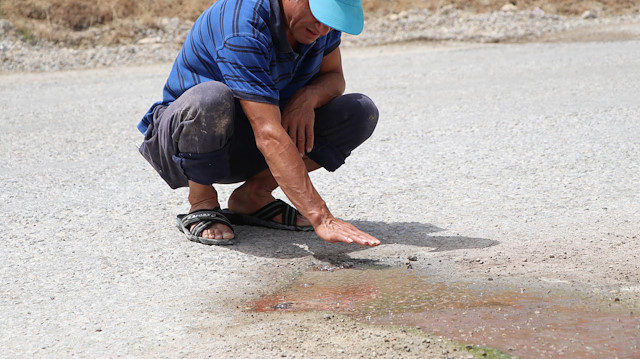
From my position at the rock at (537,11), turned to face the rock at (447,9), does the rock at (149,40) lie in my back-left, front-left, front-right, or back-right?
front-left

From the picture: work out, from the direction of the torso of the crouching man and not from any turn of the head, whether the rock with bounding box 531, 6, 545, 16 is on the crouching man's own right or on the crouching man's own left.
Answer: on the crouching man's own left

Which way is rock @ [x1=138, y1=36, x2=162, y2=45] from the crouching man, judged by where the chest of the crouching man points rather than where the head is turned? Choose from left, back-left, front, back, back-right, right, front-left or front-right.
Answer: back-left

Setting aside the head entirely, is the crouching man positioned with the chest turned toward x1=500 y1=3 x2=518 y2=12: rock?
no

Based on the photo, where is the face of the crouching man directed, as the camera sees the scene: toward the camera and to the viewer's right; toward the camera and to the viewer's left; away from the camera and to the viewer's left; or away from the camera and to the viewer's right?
toward the camera and to the viewer's right

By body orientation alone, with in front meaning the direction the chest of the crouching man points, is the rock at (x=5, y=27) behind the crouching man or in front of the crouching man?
behind

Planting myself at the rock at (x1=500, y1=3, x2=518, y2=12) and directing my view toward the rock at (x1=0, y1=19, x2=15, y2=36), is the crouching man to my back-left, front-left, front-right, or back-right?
front-left

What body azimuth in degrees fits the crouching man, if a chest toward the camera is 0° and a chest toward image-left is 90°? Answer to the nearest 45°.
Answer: approximately 315°
